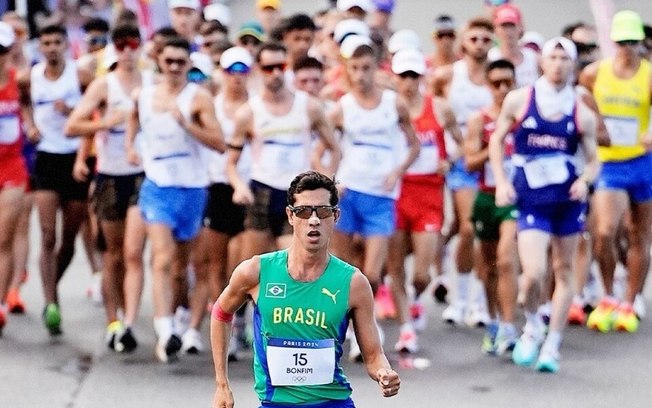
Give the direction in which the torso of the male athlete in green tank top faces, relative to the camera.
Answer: toward the camera

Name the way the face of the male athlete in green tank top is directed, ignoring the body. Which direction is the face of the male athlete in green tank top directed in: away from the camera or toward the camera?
toward the camera
